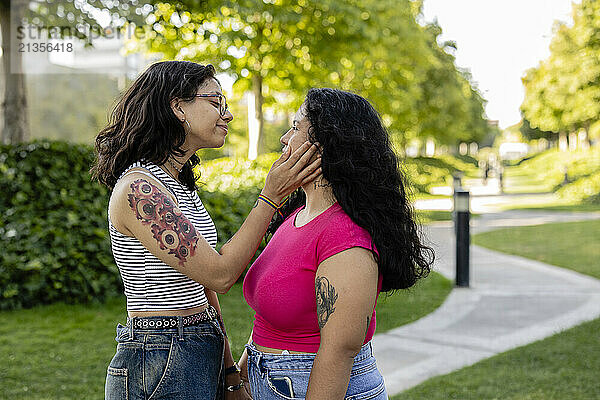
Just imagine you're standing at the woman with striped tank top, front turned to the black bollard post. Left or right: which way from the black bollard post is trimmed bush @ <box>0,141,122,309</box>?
left

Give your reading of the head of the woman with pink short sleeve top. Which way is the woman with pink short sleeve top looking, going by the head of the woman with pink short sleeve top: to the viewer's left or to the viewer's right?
to the viewer's left

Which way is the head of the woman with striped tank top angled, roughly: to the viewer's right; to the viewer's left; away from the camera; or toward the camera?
to the viewer's right

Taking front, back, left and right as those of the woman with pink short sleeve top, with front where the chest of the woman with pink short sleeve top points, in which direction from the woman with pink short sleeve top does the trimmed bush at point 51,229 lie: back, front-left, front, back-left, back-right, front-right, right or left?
front-right

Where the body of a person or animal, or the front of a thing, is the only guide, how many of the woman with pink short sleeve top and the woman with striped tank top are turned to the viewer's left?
1

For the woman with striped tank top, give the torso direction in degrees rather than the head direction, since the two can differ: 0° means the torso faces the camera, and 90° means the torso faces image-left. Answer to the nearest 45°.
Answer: approximately 270°

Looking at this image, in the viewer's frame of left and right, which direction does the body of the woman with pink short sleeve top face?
facing to the left of the viewer

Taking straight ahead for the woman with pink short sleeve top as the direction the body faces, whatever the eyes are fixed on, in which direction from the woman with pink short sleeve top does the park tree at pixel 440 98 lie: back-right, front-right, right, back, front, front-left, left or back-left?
right

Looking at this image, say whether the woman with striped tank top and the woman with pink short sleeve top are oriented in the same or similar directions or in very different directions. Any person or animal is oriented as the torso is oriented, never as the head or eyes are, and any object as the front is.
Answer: very different directions
